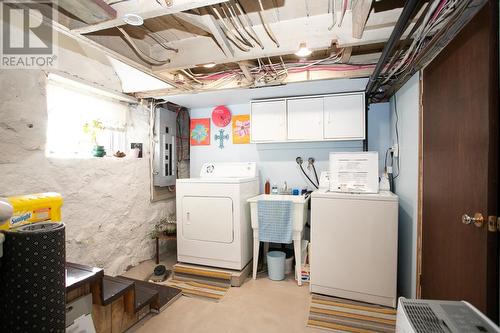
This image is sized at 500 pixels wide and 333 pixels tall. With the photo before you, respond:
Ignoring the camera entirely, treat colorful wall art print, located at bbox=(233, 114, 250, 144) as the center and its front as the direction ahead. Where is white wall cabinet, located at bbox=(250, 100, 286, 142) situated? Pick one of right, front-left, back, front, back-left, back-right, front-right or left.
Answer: front-left

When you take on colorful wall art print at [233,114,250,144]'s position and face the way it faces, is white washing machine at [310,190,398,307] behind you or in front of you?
in front

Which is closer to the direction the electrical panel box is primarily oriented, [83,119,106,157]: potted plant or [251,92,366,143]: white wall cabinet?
the white wall cabinet

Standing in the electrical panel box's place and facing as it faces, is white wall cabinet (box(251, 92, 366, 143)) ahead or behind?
ahead

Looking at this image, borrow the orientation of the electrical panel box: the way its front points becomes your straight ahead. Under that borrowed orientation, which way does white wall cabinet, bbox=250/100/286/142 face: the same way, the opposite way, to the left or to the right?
to the right

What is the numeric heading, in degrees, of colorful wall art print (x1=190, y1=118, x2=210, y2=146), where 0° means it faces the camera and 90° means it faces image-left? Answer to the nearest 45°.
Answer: approximately 0°

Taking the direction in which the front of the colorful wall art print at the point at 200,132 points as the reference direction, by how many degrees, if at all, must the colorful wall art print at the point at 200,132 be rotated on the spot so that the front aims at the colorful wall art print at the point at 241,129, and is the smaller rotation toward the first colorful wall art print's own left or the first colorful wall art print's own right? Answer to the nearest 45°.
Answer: approximately 45° to the first colorful wall art print's own left
